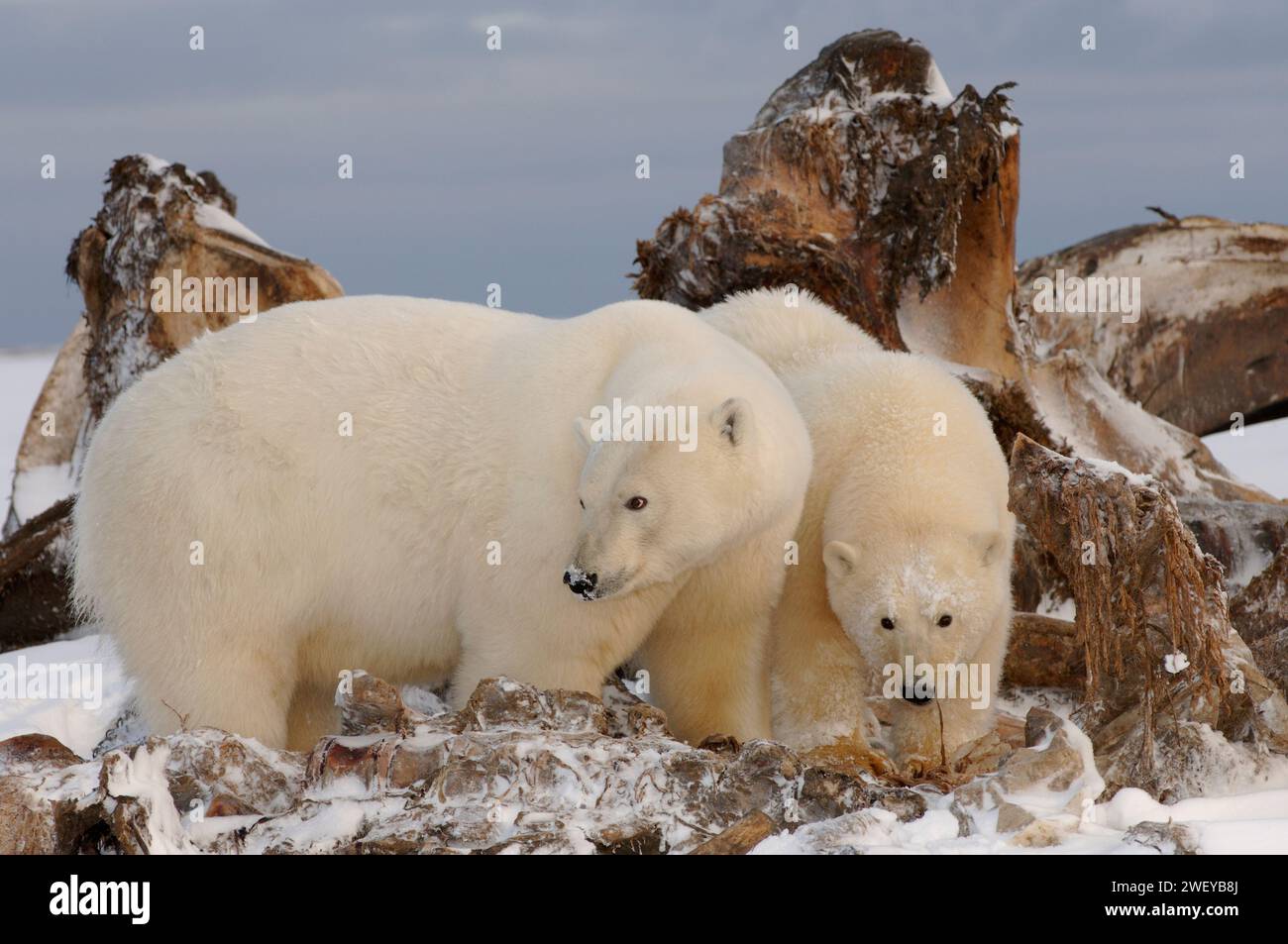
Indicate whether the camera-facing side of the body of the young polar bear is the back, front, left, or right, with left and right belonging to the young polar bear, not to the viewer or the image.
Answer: front

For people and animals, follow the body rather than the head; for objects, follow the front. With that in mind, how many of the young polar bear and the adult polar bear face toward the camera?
1

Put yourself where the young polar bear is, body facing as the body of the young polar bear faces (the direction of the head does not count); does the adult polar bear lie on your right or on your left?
on your right

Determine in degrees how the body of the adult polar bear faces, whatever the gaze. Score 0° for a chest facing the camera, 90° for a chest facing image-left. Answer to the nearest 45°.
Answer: approximately 270°

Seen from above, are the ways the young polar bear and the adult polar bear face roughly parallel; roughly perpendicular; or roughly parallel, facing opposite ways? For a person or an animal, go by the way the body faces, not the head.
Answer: roughly perpendicular

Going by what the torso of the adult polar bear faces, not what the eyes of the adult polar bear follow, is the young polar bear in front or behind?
in front

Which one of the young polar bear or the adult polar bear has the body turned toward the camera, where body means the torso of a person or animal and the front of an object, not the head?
the young polar bear
